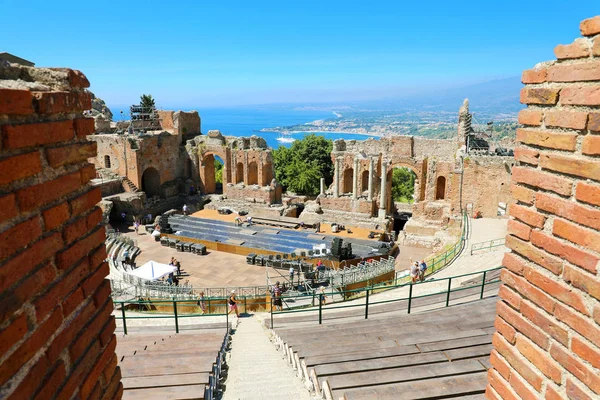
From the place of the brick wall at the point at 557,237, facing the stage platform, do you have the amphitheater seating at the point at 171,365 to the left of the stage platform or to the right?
left

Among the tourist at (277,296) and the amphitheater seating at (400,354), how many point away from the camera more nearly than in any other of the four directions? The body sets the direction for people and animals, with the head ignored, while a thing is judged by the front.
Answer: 2

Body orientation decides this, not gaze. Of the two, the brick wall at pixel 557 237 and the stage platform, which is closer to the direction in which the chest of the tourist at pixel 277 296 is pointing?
the stage platform

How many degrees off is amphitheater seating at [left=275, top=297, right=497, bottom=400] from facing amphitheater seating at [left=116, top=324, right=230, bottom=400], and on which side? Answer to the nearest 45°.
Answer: approximately 90° to its left

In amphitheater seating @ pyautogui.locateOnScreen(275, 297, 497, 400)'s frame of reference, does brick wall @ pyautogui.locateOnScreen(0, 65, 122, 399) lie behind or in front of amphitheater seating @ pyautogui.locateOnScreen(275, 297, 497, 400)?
behind

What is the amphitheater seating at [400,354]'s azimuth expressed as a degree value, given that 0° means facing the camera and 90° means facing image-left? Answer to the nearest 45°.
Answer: approximately 180°

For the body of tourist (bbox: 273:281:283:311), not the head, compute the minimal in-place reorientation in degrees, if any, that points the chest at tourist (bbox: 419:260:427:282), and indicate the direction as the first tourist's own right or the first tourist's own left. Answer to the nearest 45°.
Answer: approximately 135° to the first tourist's own left

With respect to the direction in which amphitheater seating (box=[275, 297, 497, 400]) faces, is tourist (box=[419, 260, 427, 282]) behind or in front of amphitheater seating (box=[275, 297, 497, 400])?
in front

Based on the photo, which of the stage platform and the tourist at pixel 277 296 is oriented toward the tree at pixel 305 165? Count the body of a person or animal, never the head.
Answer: the tourist

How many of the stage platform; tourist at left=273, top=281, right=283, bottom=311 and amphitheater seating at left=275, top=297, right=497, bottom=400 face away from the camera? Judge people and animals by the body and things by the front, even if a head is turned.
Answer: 2

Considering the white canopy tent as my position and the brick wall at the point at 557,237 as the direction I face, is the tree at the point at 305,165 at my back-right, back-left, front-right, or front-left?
back-left

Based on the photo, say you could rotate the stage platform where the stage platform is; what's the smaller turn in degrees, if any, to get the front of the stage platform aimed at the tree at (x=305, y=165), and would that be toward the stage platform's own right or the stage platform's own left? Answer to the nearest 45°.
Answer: approximately 135° to the stage platform's own right

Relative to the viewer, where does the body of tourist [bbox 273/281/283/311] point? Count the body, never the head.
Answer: away from the camera
